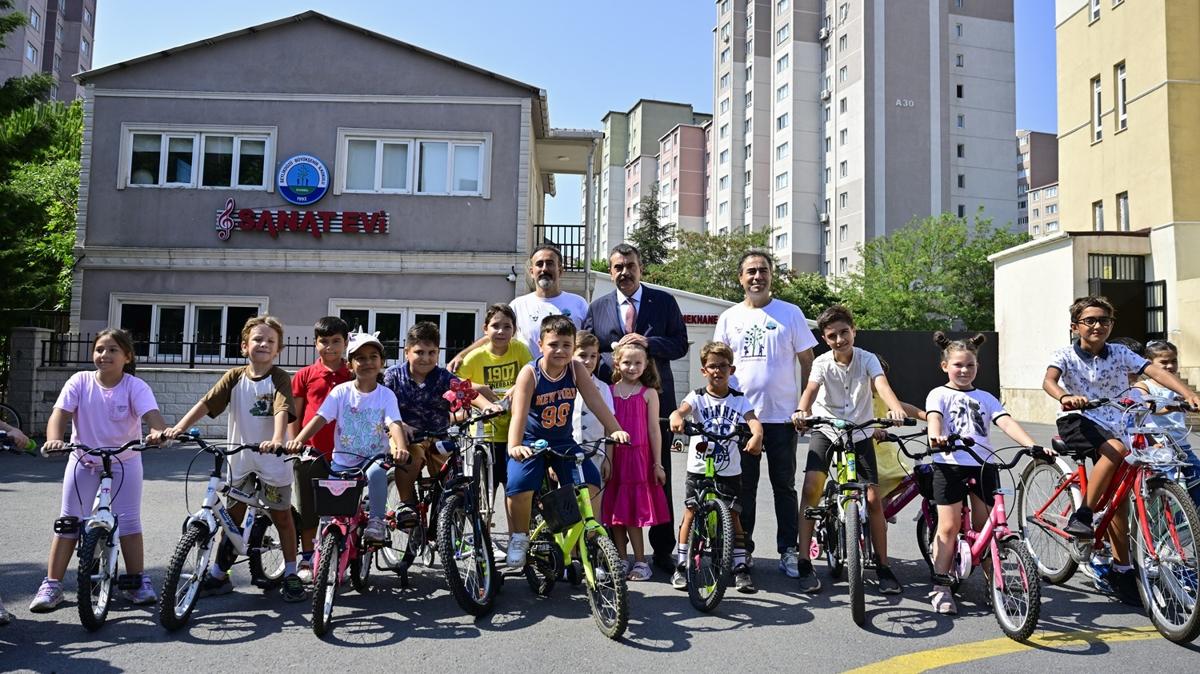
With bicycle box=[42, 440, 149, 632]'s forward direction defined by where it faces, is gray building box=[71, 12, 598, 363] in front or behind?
behind

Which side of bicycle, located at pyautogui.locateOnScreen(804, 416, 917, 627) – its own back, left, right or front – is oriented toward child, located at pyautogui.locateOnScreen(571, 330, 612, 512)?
right

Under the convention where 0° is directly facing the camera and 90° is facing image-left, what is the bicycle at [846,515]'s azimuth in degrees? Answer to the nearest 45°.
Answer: approximately 0°

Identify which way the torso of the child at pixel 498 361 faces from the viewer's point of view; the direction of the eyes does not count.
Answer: toward the camera

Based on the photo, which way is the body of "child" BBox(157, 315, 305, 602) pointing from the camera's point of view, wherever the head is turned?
toward the camera

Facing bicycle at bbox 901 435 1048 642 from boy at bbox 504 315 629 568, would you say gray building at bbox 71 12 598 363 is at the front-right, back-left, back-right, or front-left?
back-left

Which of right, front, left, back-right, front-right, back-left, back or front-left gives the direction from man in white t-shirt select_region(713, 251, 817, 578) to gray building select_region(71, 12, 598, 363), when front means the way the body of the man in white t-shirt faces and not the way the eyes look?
back-right

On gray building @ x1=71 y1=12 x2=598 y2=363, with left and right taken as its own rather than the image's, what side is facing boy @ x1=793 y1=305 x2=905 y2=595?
front

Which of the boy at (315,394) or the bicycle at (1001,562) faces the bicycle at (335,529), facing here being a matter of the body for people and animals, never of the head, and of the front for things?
the boy
